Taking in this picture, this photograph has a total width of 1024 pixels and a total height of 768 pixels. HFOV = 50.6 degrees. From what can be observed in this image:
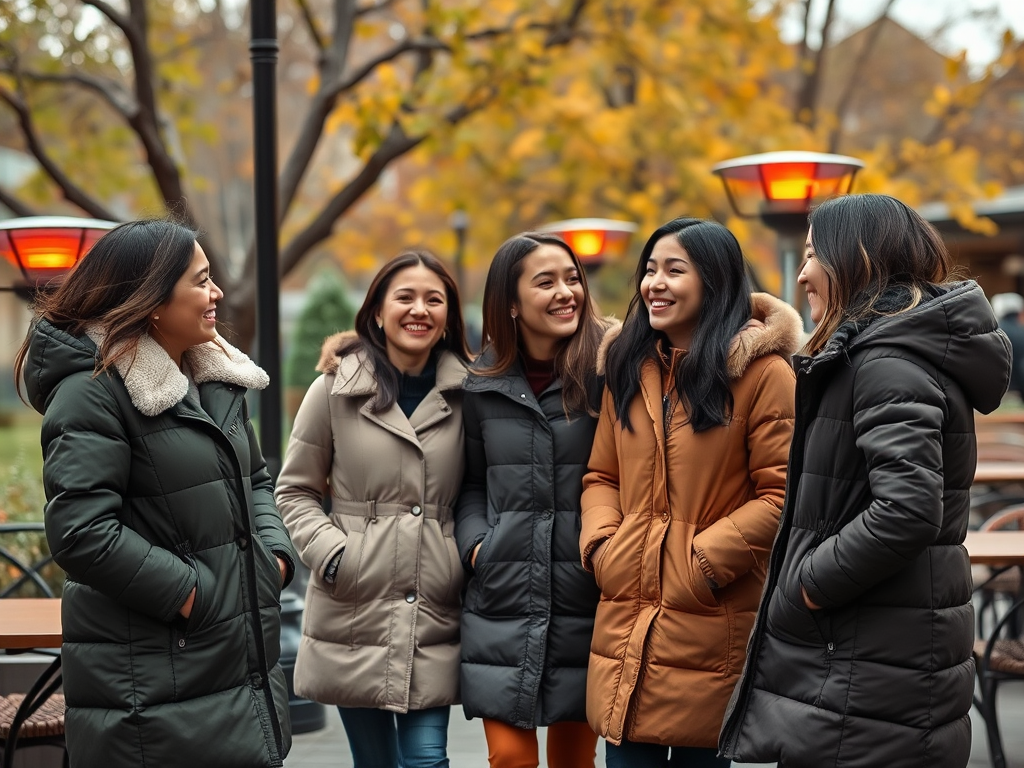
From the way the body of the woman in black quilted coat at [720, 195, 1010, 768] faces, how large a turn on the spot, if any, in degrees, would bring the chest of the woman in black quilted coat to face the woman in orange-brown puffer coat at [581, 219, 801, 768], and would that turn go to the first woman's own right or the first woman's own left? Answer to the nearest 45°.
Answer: approximately 45° to the first woman's own right

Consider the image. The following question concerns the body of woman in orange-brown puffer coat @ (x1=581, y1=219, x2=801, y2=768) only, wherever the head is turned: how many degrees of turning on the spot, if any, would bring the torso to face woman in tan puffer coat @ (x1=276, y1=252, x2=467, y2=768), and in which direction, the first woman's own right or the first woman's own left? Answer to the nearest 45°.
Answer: approximately 45° to the first woman's own right

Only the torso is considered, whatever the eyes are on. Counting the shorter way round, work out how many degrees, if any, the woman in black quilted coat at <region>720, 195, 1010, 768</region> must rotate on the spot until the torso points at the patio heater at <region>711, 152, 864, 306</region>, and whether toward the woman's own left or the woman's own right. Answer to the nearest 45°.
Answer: approximately 90° to the woman's own right

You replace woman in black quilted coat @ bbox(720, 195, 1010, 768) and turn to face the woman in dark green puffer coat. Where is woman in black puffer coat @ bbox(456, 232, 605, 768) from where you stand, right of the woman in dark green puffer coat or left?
right

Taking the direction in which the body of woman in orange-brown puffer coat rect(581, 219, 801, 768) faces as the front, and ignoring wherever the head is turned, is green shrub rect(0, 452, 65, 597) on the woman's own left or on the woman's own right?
on the woman's own right

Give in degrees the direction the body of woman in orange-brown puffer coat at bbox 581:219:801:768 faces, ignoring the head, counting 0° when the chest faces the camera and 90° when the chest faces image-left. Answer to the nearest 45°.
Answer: approximately 45°

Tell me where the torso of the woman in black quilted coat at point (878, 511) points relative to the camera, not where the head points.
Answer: to the viewer's left

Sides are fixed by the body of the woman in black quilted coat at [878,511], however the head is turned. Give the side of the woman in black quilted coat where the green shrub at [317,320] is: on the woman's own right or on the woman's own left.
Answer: on the woman's own right

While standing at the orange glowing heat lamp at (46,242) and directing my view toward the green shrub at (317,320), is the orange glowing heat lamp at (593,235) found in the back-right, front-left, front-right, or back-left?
front-right

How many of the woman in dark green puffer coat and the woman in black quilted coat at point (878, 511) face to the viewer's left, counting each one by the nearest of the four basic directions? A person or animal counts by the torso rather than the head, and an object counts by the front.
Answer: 1

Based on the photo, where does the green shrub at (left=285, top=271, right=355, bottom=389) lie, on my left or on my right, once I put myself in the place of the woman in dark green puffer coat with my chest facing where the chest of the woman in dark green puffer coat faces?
on my left

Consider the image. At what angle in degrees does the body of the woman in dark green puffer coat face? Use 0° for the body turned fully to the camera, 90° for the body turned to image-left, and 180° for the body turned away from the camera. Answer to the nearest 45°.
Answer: approximately 315°

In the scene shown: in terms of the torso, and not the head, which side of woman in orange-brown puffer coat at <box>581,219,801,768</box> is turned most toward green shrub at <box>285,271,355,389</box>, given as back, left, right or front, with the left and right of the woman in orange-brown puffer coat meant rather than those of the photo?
right

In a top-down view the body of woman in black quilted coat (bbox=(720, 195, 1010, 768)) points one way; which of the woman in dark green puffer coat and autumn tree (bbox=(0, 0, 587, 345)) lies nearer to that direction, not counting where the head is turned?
the woman in dark green puffer coat

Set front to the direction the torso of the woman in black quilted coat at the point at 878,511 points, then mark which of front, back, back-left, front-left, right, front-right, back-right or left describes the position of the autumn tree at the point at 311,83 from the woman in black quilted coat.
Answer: front-right

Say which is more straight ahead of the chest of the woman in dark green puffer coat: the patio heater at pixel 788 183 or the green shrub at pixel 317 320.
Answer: the patio heater

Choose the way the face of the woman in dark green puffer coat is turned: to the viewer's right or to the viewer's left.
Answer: to the viewer's right

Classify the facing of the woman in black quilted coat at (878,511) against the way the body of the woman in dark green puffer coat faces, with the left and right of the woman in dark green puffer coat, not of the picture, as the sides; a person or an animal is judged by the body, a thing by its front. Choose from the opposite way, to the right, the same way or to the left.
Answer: the opposite way
